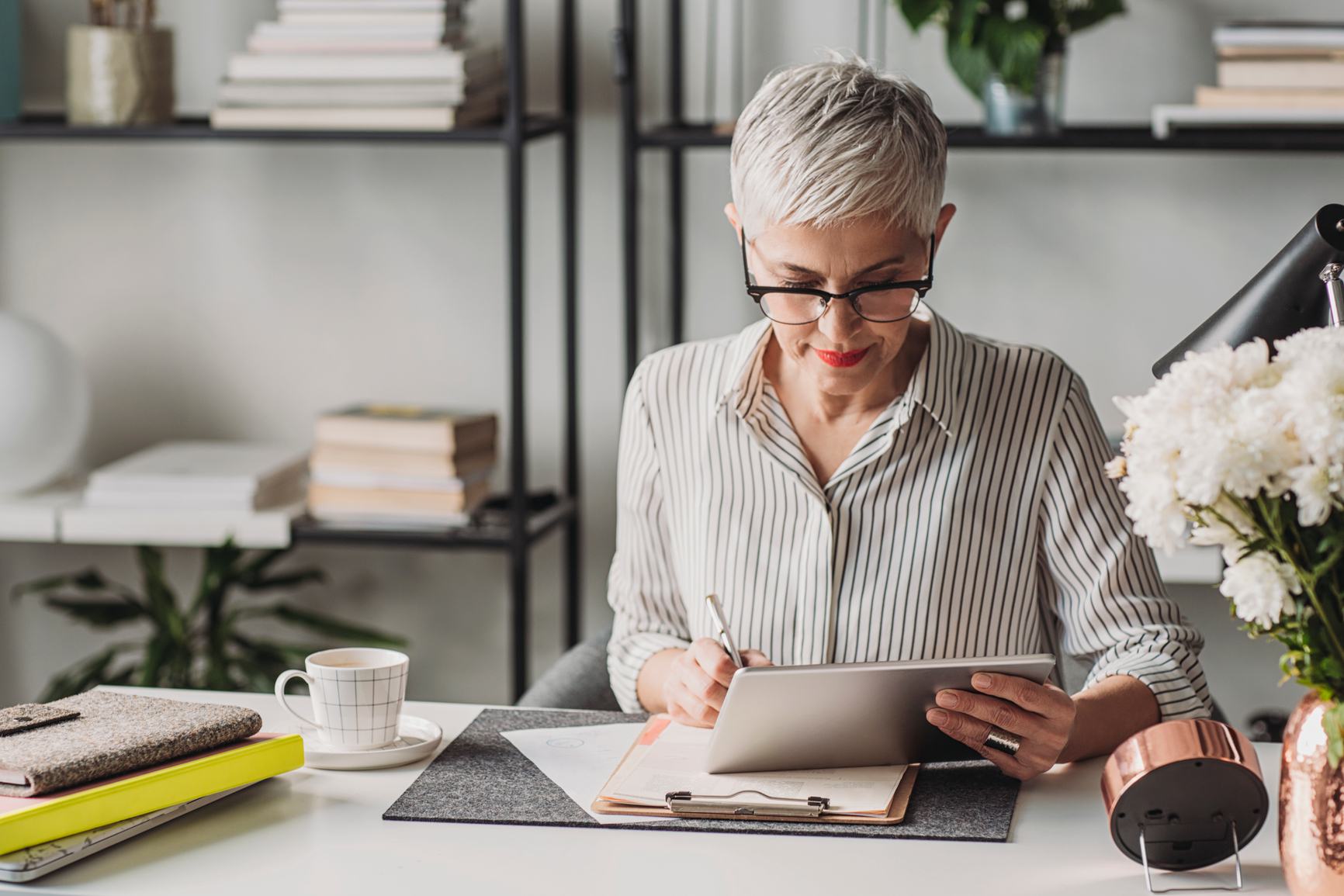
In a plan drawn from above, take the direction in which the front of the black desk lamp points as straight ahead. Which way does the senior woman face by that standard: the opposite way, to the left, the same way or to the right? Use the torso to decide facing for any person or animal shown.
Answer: to the left

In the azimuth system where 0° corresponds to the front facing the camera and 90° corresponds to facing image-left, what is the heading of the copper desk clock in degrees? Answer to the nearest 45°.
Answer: approximately 180°

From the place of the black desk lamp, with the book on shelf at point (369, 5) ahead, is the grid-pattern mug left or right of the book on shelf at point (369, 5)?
left

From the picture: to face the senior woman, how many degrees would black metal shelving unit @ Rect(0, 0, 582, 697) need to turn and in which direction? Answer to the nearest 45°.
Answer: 0° — it already faces them

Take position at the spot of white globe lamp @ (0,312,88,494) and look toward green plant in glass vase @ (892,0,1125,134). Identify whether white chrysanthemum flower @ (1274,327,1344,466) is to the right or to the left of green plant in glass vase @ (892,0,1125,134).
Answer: right

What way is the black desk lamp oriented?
to the viewer's left

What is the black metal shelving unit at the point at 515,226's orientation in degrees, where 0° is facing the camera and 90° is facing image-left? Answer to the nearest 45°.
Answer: approximately 0°
